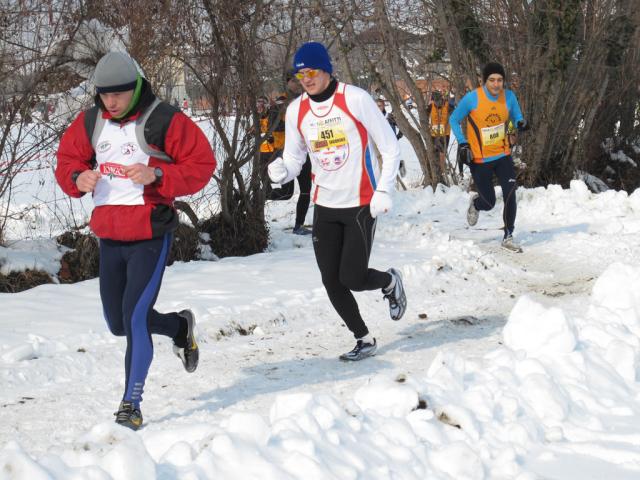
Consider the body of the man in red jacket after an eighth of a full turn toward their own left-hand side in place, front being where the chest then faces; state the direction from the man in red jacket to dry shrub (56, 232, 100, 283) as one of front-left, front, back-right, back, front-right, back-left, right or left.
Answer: back

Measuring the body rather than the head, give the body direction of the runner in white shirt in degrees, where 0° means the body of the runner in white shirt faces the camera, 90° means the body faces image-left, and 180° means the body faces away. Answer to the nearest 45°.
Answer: approximately 45°

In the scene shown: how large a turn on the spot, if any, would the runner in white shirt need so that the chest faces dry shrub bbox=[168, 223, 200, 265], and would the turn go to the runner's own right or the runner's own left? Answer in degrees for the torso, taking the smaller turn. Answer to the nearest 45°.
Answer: approximately 90° to the runner's own right

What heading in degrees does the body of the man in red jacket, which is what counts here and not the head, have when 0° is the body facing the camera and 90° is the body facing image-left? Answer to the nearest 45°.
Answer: approximately 45°

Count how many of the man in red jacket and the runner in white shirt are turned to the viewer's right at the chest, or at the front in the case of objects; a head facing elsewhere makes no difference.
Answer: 0

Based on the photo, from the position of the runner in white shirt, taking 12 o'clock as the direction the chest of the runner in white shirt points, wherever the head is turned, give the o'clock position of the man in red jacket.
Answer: The man in red jacket is roughly at 12 o'clock from the runner in white shirt.

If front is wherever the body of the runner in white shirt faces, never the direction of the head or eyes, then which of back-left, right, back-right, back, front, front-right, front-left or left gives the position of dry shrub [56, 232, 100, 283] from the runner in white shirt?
right

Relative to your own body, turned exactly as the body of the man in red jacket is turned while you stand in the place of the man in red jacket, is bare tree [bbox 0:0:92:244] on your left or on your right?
on your right

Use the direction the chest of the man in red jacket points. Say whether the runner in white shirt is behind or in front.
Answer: behind

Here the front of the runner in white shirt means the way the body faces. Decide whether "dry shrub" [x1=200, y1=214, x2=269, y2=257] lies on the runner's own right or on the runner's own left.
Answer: on the runner's own right
